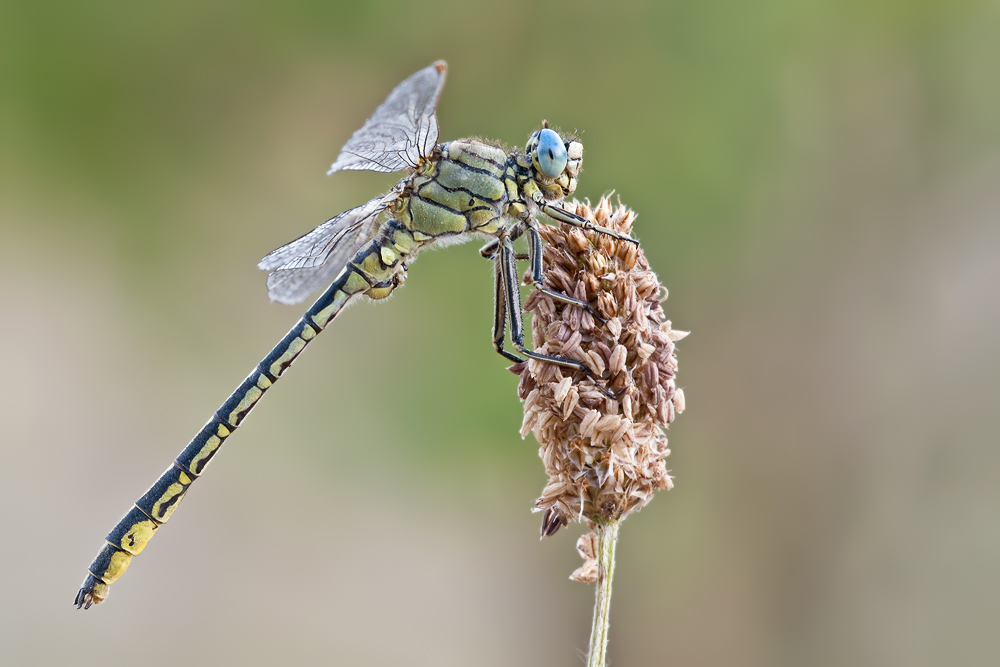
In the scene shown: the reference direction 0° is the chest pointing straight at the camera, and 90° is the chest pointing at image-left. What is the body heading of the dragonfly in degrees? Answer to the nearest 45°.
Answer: approximately 270°
